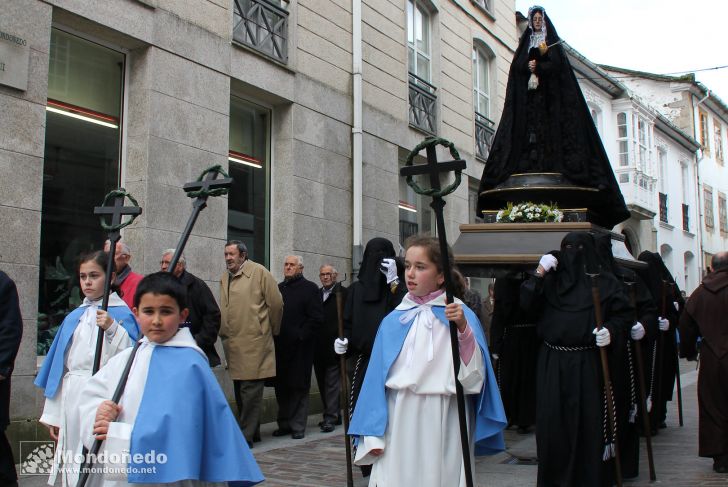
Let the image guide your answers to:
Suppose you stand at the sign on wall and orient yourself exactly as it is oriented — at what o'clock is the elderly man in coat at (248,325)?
The elderly man in coat is roughly at 10 o'clock from the sign on wall.

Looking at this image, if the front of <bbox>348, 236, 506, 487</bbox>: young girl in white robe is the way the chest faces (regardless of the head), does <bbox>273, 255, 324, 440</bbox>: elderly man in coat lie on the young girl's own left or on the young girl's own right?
on the young girl's own right

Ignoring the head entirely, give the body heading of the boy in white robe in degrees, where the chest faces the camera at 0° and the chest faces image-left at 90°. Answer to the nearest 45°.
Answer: approximately 45°

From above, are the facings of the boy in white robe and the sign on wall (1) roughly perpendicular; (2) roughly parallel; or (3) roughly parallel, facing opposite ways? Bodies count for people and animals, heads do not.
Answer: roughly perpendicular

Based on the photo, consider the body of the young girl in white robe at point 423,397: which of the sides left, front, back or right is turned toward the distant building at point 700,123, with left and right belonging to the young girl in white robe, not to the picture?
back

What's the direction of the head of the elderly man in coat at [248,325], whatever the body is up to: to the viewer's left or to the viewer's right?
to the viewer's left

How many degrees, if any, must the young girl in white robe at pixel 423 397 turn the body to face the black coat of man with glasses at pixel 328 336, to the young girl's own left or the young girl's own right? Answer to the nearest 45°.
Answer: approximately 135° to the young girl's own right

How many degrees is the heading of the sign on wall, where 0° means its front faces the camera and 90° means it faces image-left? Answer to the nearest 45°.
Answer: approximately 315°

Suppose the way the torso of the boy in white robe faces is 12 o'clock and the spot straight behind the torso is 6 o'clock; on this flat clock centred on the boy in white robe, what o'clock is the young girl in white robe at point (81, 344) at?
The young girl in white robe is roughly at 4 o'clock from the boy in white robe.
